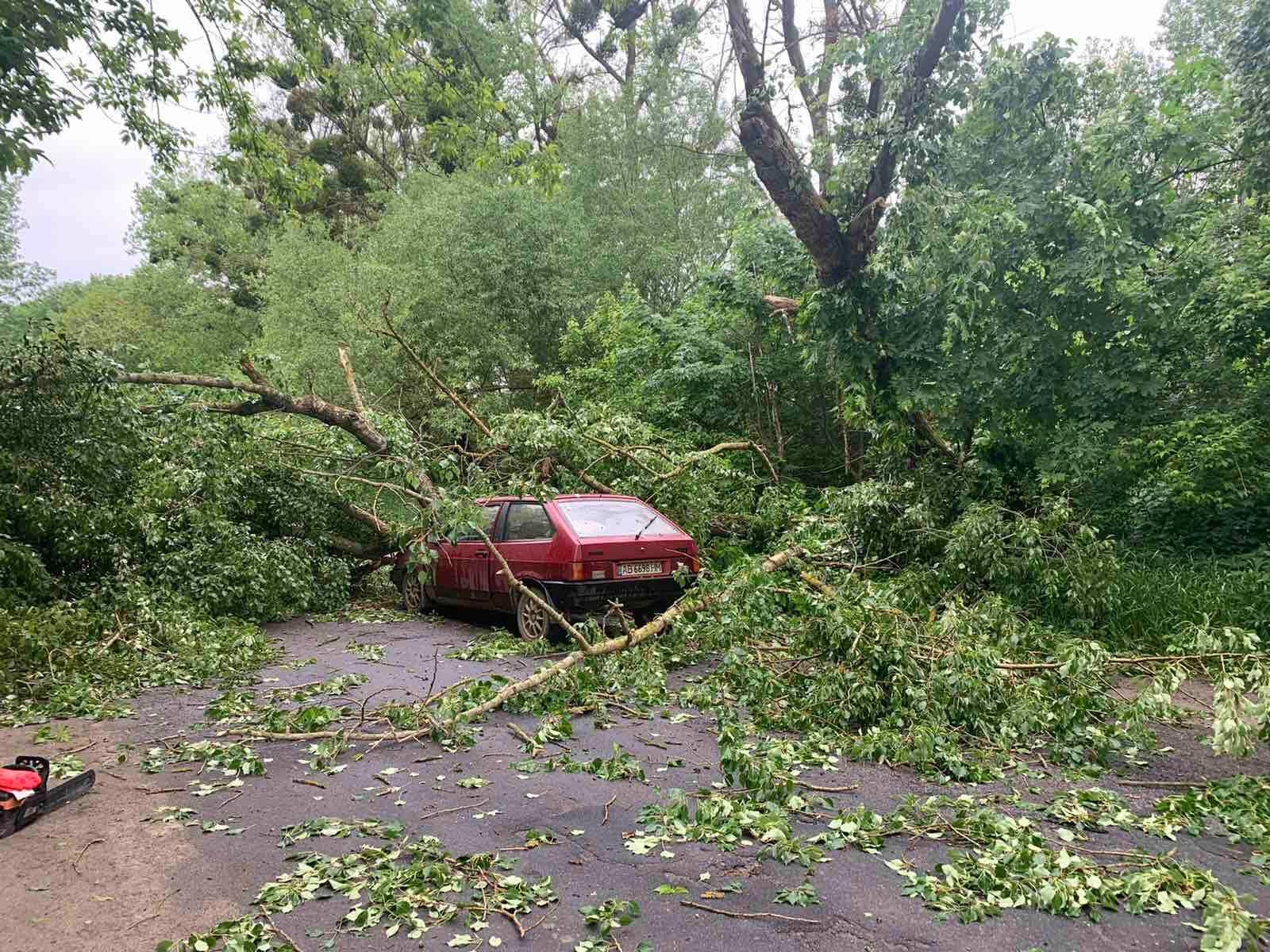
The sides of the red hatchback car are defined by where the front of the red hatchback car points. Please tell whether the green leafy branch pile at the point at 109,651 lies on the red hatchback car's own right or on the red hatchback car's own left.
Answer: on the red hatchback car's own left

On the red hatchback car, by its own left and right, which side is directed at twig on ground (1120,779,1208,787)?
back

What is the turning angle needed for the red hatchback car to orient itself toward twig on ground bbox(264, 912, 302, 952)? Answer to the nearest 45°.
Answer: approximately 135° to its left

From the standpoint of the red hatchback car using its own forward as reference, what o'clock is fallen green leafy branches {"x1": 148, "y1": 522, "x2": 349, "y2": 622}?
The fallen green leafy branches is roughly at 11 o'clock from the red hatchback car.

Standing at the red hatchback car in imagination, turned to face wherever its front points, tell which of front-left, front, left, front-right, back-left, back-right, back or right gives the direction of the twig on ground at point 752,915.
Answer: back-left

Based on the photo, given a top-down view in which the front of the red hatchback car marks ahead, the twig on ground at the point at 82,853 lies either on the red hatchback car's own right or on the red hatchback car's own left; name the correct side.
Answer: on the red hatchback car's own left

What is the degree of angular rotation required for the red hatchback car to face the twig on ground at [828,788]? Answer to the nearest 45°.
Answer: approximately 135° to its left

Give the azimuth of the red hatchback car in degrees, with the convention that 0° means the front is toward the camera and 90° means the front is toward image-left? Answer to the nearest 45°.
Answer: approximately 135°

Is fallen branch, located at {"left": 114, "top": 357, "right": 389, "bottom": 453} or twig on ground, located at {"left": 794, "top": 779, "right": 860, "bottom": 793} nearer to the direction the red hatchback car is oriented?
the fallen branch

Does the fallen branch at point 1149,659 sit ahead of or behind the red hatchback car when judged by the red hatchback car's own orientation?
behind

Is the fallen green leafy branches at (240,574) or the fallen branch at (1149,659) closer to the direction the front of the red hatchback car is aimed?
the fallen green leafy branches

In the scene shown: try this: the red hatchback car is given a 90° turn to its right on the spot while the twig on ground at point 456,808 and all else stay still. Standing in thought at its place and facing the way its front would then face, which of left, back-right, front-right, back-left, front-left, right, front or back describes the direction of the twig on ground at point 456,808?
back-right

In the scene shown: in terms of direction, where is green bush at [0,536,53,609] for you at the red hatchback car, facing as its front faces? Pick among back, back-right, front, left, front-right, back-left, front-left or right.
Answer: front-left

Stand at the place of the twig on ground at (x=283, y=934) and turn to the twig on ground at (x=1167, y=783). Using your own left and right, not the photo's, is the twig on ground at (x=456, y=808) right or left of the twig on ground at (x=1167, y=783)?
left
